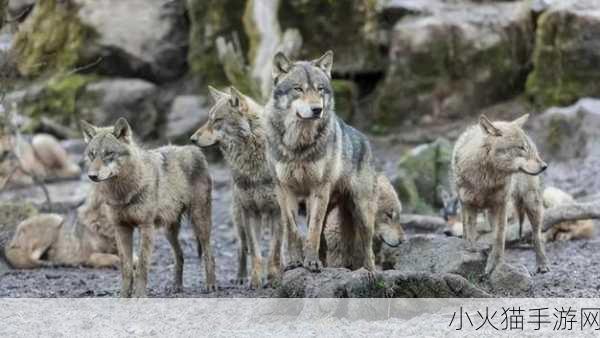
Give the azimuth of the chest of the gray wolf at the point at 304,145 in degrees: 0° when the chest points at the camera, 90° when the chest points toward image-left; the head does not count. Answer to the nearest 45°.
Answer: approximately 45°
